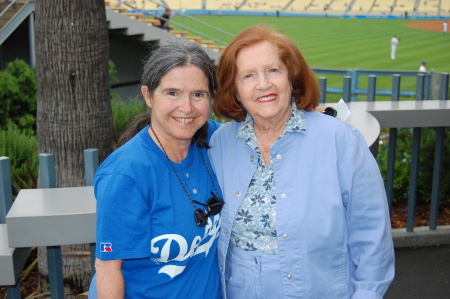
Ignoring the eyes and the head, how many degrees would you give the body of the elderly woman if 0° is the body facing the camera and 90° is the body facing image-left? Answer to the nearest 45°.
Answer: approximately 45°

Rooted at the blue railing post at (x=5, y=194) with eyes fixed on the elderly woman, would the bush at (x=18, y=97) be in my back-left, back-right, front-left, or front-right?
back-left

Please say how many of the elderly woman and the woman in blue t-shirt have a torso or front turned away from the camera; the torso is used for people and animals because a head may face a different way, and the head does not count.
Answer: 0

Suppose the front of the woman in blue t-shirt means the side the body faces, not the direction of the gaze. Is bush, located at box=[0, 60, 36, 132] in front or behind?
behind

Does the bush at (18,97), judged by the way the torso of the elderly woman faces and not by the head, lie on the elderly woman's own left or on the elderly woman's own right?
on the elderly woman's own right

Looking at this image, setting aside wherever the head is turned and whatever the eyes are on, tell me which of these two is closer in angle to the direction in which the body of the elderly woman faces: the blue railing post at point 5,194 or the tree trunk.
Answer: the blue railing post

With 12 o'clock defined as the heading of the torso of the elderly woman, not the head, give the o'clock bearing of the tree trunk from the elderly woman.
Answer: The tree trunk is roughly at 3 o'clock from the elderly woman.

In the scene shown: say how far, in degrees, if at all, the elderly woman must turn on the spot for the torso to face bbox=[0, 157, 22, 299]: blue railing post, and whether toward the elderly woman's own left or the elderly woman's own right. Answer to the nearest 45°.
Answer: approximately 45° to the elderly woman's own right

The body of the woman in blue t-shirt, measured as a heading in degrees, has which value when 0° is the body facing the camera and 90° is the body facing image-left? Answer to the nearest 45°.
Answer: approximately 315°
